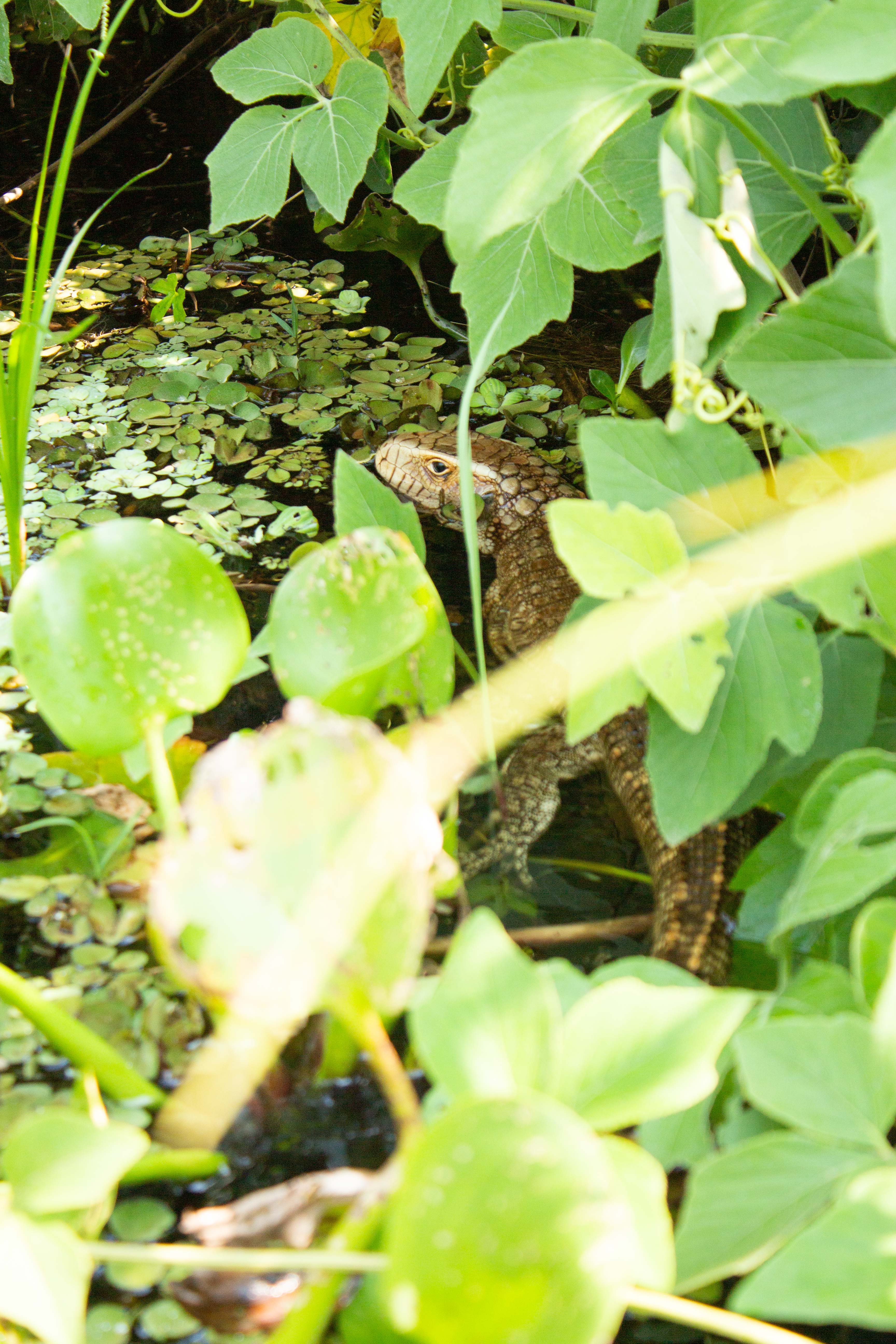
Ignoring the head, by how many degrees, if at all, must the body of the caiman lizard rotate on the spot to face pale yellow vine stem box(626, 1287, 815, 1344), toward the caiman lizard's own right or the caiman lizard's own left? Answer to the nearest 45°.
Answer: approximately 90° to the caiman lizard's own left

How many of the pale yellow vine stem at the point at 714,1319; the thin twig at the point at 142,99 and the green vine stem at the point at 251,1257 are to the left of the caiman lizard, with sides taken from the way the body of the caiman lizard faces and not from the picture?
2

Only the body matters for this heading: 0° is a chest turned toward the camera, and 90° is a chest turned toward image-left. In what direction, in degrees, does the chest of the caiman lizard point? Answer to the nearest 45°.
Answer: approximately 90°

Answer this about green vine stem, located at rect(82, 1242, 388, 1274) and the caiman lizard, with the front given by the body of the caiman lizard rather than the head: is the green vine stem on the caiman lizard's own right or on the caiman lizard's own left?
on the caiman lizard's own left
